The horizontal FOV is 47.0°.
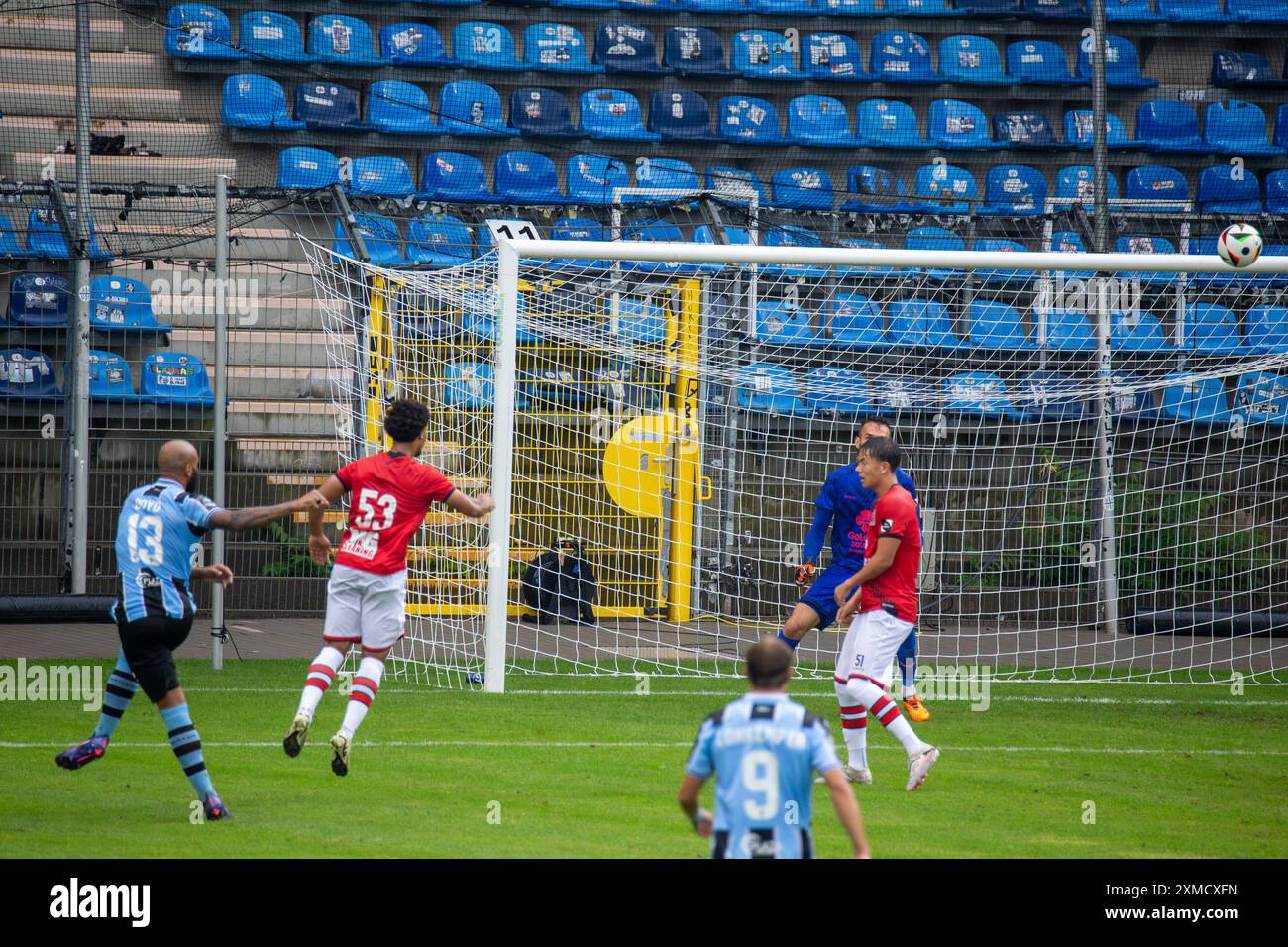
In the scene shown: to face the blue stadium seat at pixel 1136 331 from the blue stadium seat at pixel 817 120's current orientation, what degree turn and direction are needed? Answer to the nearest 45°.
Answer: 0° — it already faces it

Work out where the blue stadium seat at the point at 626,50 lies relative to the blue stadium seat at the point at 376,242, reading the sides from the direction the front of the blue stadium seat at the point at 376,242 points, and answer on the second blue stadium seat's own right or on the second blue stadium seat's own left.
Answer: on the second blue stadium seat's own left

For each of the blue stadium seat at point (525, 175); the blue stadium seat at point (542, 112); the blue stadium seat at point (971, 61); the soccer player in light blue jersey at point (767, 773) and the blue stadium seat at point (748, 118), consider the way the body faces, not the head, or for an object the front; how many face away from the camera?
1

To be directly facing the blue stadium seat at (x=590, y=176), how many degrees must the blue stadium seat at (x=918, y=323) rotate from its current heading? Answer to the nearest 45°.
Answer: approximately 180°

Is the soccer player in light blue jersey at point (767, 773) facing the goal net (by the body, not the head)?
yes

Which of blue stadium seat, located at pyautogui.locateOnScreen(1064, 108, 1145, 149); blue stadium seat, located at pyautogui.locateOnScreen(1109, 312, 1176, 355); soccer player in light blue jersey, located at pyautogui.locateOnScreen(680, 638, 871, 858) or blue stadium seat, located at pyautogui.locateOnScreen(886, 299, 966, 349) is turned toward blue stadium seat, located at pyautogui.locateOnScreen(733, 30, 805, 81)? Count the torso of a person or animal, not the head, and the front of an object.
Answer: the soccer player in light blue jersey

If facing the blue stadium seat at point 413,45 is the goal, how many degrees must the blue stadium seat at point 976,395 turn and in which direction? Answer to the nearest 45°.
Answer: approximately 180°

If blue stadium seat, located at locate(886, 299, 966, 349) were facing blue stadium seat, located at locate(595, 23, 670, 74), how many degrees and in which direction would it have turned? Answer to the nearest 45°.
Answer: approximately 180°

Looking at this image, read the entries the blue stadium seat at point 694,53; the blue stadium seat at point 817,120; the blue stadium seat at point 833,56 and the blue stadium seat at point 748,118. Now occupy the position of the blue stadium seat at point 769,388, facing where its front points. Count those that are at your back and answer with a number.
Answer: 4

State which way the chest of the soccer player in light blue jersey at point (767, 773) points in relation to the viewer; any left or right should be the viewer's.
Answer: facing away from the viewer

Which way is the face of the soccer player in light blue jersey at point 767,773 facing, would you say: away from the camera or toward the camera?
away from the camera

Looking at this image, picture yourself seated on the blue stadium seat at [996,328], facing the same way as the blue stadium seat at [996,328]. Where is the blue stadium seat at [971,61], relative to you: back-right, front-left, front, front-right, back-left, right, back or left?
back-left

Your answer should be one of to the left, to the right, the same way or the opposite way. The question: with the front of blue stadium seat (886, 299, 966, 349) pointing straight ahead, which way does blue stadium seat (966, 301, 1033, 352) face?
the same way

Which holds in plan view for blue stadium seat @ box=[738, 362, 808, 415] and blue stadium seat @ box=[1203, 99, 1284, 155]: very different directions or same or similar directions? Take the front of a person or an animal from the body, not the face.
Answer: same or similar directions

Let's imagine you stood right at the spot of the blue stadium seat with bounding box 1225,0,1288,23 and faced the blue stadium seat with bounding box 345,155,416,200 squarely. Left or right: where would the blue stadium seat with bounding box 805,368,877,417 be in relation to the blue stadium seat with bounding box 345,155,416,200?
left
